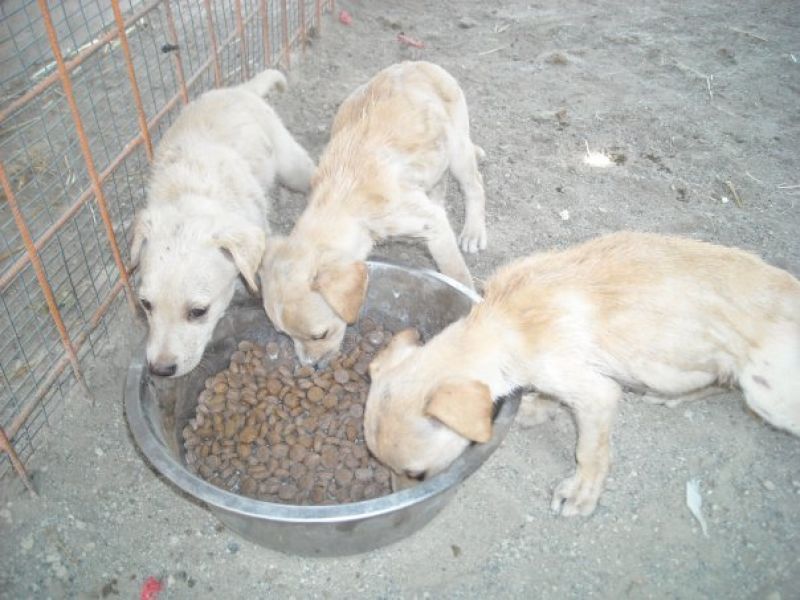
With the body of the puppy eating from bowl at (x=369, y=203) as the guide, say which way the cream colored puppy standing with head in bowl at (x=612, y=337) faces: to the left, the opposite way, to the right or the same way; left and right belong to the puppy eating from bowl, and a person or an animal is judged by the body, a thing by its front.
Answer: to the right

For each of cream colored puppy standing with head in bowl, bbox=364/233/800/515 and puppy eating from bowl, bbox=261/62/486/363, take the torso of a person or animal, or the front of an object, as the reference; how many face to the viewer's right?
0

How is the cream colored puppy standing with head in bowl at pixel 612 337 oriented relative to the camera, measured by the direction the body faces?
to the viewer's left

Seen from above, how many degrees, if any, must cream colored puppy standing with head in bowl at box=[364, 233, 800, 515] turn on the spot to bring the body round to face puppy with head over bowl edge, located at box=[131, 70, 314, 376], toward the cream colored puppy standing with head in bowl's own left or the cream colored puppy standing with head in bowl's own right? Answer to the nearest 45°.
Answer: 0° — it already faces it

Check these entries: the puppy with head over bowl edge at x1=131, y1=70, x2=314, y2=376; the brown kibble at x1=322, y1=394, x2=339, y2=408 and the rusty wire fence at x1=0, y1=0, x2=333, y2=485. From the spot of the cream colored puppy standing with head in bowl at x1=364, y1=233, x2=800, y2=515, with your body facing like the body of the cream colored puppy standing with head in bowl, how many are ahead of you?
3

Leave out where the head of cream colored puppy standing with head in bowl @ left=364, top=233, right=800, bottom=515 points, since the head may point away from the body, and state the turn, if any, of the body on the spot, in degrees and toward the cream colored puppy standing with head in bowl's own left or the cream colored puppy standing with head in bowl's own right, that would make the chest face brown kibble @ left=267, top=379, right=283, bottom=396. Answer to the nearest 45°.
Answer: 0° — it already faces it

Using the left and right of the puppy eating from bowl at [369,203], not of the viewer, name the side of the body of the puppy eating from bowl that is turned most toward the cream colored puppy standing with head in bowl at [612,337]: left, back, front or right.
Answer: left

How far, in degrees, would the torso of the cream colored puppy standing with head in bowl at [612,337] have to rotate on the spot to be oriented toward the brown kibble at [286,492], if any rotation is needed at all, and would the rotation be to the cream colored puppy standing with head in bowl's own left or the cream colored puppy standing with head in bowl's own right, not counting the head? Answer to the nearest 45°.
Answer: approximately 45° to the cream colored puppy standing with head in bowl's own left

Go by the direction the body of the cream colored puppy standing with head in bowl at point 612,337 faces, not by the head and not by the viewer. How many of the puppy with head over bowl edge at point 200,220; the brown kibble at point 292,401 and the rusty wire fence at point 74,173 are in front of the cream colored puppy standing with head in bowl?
3

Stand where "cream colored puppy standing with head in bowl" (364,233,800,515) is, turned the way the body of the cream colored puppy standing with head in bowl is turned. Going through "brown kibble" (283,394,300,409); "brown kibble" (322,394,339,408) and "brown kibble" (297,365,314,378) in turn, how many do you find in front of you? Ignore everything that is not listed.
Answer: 3

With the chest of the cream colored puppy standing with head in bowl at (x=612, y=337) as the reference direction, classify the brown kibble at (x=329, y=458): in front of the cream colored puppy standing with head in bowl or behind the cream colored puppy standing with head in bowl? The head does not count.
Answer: in front

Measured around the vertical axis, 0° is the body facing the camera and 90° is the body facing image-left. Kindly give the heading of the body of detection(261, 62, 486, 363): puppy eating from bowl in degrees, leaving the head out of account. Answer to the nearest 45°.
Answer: approximately 45°
